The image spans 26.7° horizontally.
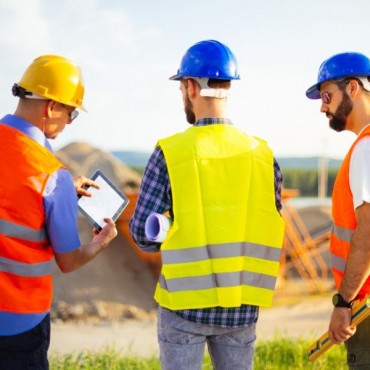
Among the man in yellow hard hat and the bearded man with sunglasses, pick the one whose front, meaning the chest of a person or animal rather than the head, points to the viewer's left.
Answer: the bearded man with sunglasses

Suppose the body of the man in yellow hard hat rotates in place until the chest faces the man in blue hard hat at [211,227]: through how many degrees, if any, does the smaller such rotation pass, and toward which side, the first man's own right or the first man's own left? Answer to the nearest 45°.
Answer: approximately 45° to the first man's own right

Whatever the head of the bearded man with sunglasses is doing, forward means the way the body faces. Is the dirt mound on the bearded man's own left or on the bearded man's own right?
on the bearded man's own right

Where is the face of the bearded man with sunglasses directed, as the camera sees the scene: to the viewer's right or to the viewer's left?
to the viewer's left

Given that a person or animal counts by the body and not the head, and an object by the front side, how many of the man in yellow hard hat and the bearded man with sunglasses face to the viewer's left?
1

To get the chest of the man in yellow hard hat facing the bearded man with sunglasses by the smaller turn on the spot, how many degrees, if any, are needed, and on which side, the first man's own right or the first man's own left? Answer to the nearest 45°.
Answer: approximately 45° to the first man's own right

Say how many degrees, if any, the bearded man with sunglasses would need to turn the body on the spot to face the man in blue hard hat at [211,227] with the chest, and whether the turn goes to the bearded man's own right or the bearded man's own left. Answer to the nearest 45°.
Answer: approximately 45° to the bearded man's own left

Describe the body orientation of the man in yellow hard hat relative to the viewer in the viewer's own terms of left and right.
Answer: facing away from the viewer and to the right of the viewer

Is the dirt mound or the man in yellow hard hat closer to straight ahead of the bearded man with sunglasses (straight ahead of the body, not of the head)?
the man in yellow hard hat

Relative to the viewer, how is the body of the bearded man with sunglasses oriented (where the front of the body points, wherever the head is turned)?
to the viewer's left

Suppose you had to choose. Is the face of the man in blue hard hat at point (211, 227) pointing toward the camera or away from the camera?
away from the camera
